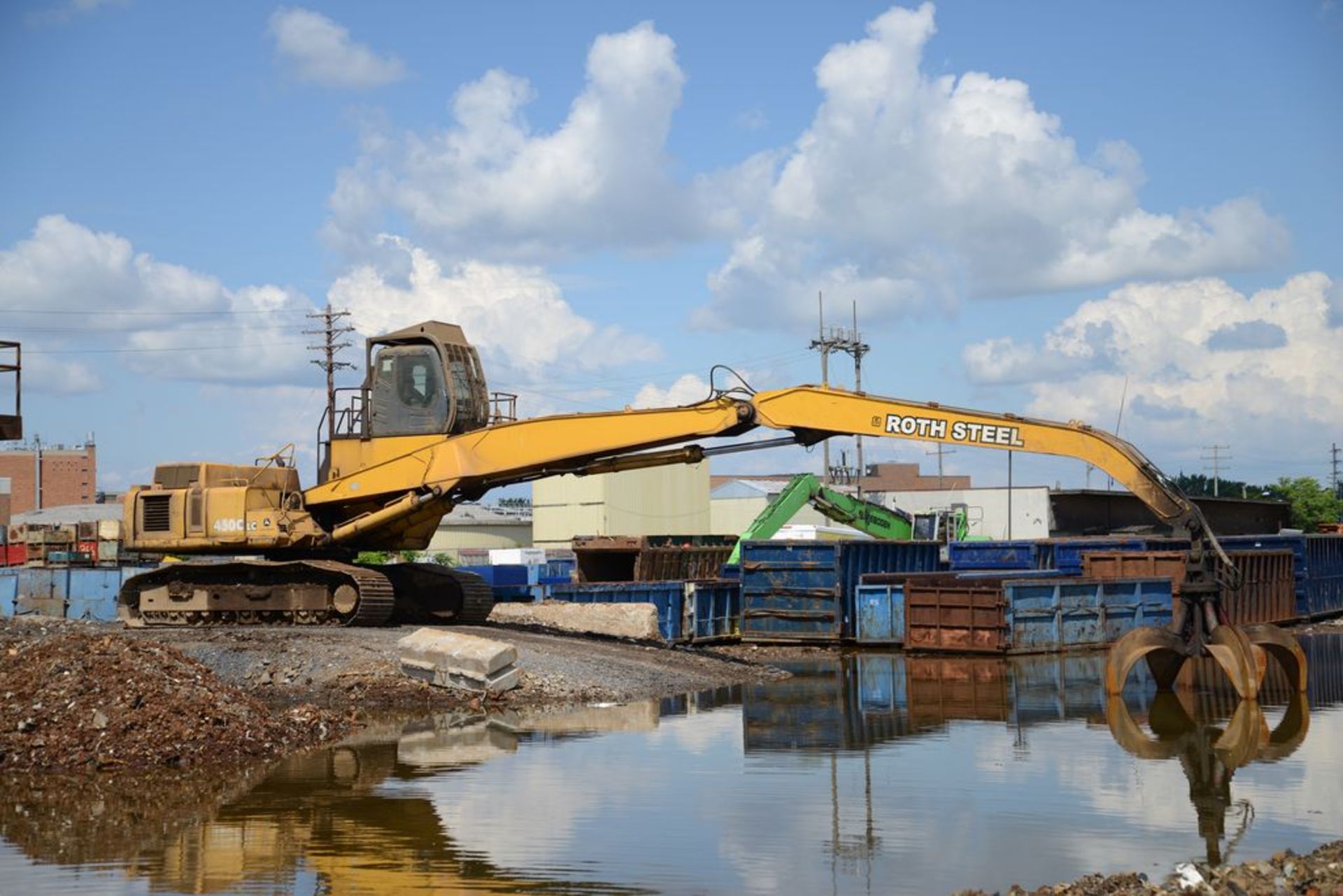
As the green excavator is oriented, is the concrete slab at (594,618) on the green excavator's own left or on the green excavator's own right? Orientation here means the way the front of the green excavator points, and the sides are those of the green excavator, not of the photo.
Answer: on the green excavator's own left

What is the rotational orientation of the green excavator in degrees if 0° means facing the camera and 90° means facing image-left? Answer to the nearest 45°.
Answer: approximately 90°

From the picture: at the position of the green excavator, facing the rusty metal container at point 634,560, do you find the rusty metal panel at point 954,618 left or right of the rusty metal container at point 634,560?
left

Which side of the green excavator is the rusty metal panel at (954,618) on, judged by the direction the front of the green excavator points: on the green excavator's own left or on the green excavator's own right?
on the green excavator's own left

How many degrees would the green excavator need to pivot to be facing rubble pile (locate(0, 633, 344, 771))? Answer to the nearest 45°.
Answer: approximately 90° to its left

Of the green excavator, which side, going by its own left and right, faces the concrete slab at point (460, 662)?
left
